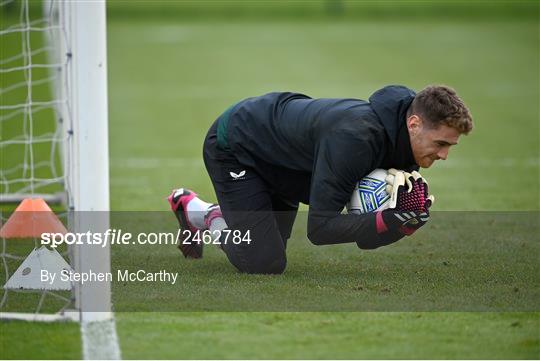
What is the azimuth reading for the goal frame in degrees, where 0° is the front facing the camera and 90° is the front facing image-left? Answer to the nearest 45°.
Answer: approximately 270°

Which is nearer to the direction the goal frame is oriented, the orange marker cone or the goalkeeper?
the goalkeeper

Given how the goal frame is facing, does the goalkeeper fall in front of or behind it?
in front
